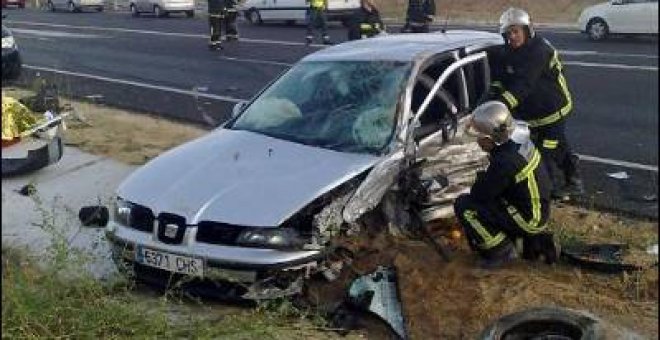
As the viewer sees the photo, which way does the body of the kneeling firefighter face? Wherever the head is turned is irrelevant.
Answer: to the viewer's left

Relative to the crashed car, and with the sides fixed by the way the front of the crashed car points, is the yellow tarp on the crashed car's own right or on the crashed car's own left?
on the crashed car's own right

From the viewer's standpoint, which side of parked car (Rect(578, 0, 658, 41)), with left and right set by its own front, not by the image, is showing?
left

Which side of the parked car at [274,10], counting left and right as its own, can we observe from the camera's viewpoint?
left

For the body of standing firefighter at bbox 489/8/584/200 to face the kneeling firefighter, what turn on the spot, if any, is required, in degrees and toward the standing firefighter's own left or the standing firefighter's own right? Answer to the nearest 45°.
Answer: approximately 45° to the standing firefighter's own left

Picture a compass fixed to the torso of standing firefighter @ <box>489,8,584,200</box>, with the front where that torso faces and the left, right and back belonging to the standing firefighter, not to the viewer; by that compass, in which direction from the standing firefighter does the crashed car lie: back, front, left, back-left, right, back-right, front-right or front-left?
front

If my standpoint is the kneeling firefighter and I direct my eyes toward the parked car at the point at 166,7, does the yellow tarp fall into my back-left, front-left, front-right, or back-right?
front-left

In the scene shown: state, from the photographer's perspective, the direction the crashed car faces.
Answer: facing the viewer and to the left of the viewer

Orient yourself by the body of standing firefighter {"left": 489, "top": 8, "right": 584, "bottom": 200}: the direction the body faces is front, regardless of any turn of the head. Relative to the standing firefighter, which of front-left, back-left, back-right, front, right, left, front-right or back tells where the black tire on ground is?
front-left

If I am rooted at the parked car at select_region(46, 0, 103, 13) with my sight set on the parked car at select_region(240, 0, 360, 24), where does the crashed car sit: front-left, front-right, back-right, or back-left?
front-right

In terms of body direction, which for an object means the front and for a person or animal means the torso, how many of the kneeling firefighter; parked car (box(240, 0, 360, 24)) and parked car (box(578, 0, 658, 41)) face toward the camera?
0
